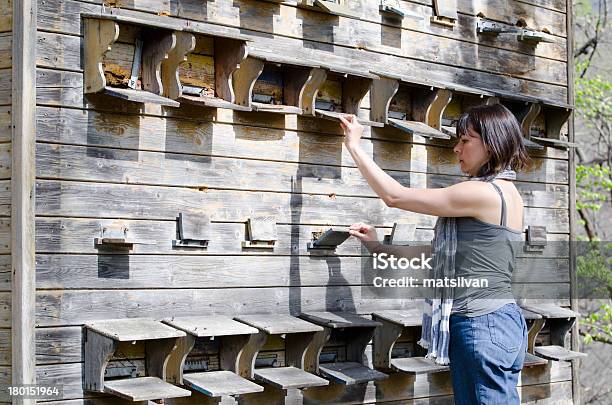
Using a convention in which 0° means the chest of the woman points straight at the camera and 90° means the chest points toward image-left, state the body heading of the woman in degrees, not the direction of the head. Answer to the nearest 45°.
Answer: approximately 90°
